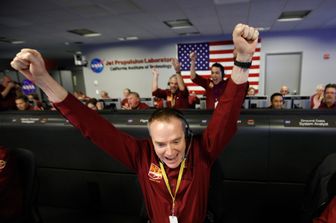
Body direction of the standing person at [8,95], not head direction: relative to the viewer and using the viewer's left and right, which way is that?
facing the viewer and to the right of the viewer

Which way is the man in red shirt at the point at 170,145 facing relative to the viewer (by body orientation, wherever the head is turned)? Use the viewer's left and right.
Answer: facing the viewer

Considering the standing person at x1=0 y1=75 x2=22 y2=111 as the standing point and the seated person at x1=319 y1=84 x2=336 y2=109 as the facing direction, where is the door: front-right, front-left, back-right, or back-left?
front-left

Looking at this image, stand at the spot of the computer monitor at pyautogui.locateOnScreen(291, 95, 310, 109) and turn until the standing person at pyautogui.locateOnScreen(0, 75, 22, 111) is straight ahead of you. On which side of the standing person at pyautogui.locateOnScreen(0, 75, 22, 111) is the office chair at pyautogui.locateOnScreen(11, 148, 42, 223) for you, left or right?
left

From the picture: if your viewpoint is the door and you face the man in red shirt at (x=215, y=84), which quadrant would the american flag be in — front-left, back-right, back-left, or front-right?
front-right

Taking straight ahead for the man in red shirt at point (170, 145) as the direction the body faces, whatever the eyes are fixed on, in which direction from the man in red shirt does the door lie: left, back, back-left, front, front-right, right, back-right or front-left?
back-left

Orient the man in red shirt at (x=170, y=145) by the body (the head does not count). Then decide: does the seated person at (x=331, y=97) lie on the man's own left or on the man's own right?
on the man's own left
